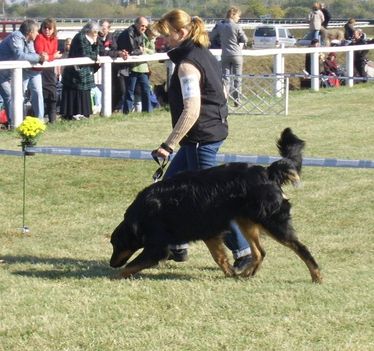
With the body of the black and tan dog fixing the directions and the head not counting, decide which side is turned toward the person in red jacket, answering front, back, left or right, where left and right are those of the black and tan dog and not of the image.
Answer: right

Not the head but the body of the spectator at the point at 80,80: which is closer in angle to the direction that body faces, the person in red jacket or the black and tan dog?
the black and tan dog

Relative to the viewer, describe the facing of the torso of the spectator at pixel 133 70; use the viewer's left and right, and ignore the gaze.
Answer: facing the viewer and to the right of the viewer

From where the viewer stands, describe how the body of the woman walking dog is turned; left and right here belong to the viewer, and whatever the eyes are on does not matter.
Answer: facing to the left of the viewer

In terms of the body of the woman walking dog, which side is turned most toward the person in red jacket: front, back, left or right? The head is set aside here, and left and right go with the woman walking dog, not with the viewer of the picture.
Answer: right

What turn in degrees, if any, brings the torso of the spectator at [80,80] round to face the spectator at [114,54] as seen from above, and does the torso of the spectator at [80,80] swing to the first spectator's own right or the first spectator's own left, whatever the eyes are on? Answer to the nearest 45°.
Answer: approximately 90° to the first spectator's own left

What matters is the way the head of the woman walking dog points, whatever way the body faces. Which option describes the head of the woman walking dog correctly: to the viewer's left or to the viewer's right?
to the viewer's left

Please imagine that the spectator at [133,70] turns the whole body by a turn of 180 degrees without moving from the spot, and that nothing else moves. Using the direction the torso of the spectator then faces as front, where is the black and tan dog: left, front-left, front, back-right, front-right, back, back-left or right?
back-left

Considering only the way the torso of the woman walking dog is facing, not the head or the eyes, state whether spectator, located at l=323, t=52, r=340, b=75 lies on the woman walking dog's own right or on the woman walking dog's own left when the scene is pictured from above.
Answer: on the woman walking dog's own right

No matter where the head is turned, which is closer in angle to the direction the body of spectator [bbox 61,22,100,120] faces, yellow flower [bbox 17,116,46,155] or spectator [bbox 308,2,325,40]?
the yellow flower

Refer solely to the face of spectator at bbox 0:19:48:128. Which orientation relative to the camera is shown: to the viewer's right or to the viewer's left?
to the viewer's right

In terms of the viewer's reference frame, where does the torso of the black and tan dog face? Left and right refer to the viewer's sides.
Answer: facing to the left of the viewer

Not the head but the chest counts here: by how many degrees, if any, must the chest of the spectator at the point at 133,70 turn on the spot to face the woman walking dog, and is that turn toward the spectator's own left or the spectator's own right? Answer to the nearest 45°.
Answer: approximately 45° to the spectator's own right
